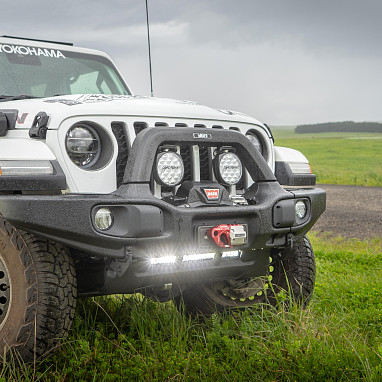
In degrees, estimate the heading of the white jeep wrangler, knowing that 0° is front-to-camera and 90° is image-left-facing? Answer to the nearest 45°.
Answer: approximately 315°
